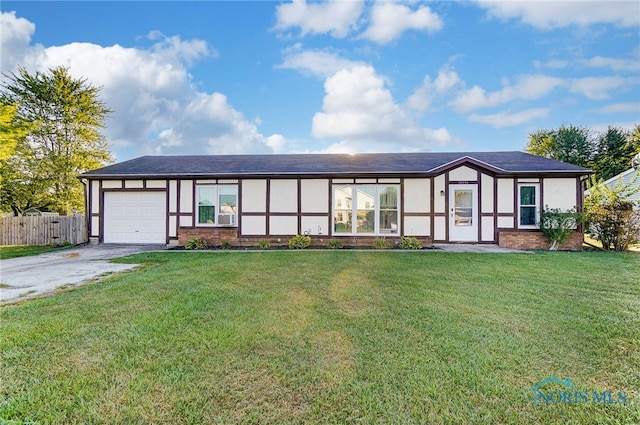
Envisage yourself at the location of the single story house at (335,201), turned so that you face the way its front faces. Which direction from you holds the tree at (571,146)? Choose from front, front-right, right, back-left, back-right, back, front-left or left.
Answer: back-left

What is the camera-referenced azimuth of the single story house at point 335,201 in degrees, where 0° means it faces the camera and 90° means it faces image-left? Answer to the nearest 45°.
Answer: approximately 0°

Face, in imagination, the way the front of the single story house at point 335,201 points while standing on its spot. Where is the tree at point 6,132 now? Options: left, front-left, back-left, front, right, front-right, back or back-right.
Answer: right

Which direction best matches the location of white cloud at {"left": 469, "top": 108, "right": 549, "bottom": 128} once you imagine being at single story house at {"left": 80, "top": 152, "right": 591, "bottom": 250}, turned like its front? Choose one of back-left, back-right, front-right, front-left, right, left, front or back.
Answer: back-left

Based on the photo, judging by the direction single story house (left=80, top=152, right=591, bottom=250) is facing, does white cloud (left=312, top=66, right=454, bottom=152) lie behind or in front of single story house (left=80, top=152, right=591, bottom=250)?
behind

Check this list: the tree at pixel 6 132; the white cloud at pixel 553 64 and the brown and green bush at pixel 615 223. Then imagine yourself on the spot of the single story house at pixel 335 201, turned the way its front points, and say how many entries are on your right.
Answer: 1

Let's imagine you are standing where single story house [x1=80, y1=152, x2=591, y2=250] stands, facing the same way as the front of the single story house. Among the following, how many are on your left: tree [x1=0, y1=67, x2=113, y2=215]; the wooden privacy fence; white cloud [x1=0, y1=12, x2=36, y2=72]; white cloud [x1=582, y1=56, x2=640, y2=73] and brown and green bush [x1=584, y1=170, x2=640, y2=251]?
2

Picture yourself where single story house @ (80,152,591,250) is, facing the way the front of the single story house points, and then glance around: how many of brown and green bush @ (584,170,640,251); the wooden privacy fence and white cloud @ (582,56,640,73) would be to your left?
2

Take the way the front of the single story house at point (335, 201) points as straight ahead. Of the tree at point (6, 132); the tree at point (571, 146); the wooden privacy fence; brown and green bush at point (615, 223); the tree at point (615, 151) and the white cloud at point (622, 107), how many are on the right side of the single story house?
2
